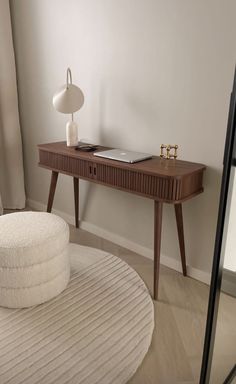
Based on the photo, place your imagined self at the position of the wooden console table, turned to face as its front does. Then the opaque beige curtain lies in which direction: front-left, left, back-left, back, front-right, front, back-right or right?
right

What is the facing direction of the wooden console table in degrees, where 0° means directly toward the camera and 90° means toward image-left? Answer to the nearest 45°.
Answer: approximately 45°

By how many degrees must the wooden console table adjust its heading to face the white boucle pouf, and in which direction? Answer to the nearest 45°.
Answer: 0° — it already faces it
